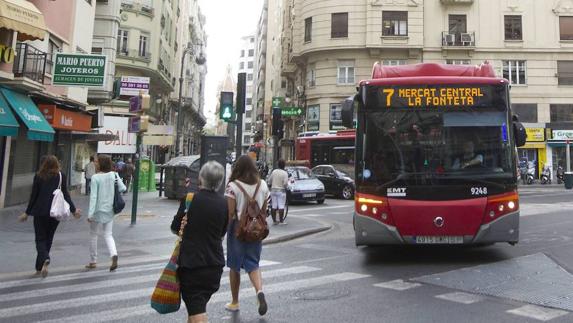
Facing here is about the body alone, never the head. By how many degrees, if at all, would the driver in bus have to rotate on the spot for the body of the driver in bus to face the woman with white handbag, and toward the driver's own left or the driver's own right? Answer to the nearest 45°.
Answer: approximately 45° to the driver's own right

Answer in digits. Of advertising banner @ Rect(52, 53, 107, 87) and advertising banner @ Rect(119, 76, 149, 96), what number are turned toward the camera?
2

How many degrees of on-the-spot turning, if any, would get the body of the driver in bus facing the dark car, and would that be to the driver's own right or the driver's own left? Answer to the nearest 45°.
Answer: approximately 135° to the driver's own right

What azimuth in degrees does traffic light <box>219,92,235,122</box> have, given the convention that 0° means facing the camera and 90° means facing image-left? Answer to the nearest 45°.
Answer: approximately 0°

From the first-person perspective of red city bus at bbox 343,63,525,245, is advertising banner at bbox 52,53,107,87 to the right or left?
on its right

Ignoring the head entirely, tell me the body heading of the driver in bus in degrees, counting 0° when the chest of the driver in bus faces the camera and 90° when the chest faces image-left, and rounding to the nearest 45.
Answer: approximately 0°

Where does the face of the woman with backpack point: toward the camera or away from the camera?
away from the camera

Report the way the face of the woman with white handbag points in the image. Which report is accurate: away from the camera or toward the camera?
away from the camera

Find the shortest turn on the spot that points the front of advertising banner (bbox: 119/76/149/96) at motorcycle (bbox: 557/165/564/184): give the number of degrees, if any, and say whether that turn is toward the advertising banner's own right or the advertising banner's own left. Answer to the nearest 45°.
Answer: approximately 90° to the advertising banner's own left
